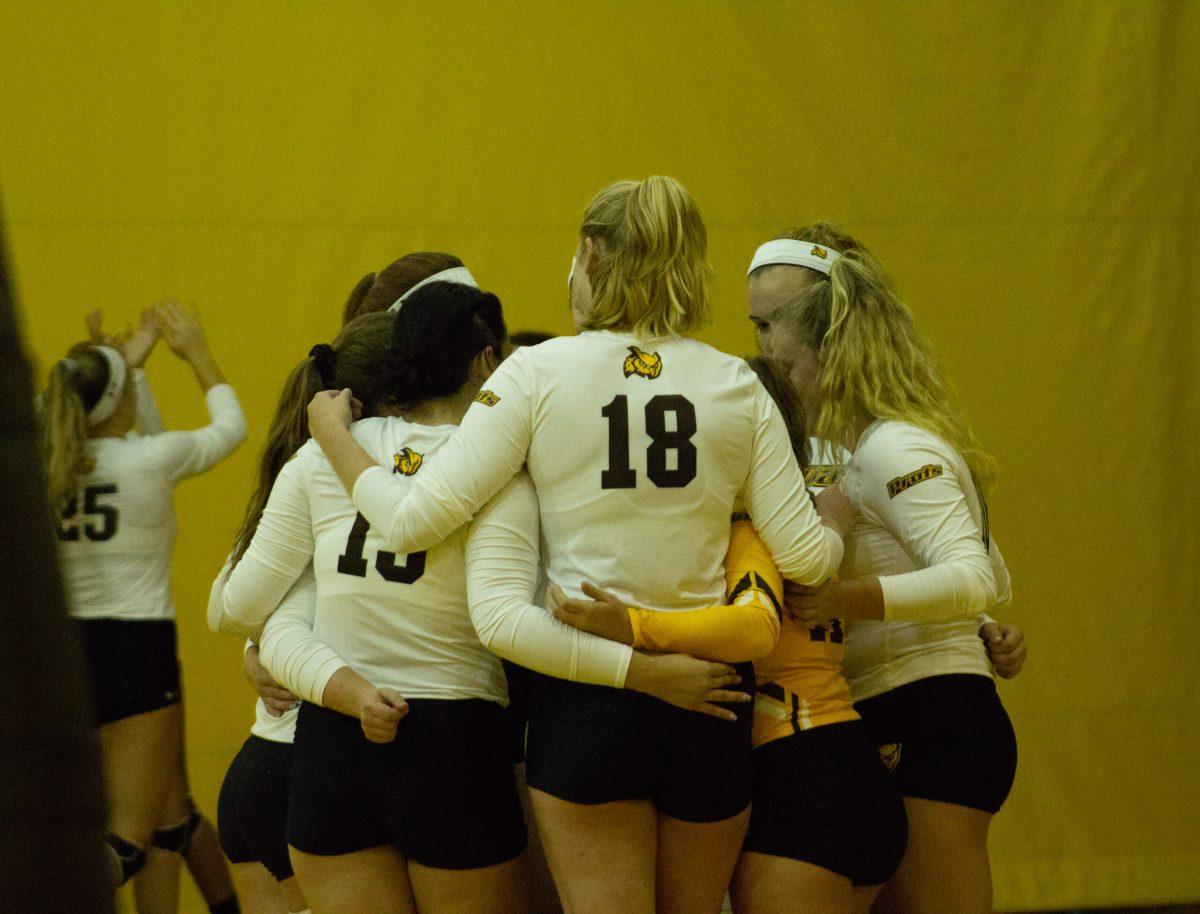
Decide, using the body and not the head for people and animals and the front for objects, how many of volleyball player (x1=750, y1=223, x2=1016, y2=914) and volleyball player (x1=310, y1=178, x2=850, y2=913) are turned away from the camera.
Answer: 1

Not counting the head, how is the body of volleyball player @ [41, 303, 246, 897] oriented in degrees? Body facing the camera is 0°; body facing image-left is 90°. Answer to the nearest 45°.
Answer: approximately 225°

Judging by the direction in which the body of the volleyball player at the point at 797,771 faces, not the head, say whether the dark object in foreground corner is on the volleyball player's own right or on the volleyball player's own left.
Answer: on the volleyball player's own left

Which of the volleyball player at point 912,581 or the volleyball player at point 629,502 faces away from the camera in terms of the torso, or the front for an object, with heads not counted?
the volleyball player at point 629,502

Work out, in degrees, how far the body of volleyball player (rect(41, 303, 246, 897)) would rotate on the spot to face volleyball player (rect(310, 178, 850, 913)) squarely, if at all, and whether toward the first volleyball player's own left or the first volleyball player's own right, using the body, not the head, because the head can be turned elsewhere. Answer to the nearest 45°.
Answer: approximately 135° to the first volleyball player's own right

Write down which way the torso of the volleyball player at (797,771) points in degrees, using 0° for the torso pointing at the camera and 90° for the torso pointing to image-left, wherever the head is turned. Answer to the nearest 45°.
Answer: approximately 135°

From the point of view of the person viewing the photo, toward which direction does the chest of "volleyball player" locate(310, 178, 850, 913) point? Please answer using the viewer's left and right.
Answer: facing away from the viewer

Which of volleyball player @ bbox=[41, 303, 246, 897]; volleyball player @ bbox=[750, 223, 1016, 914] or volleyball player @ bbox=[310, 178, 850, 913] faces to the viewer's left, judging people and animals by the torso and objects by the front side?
volleyball player @ bbox=[750, 223, 1016, 914]

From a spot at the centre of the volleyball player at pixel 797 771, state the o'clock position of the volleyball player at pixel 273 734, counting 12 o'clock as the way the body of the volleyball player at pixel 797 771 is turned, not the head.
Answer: the volleyball player at pixel 273 734 is roughly at 11 o'clock from the volleyball player at pixel 797 771.

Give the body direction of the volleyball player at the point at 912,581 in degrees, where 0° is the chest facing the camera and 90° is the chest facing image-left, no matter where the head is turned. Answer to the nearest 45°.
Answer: approximately 90°

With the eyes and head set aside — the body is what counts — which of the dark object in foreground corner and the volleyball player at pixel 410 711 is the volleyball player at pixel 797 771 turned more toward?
the volleyball player

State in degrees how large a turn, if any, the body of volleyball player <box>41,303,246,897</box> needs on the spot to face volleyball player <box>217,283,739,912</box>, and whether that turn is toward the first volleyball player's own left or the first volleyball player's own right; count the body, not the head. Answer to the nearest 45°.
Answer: approximately 135° to the first volleyball player's own right
